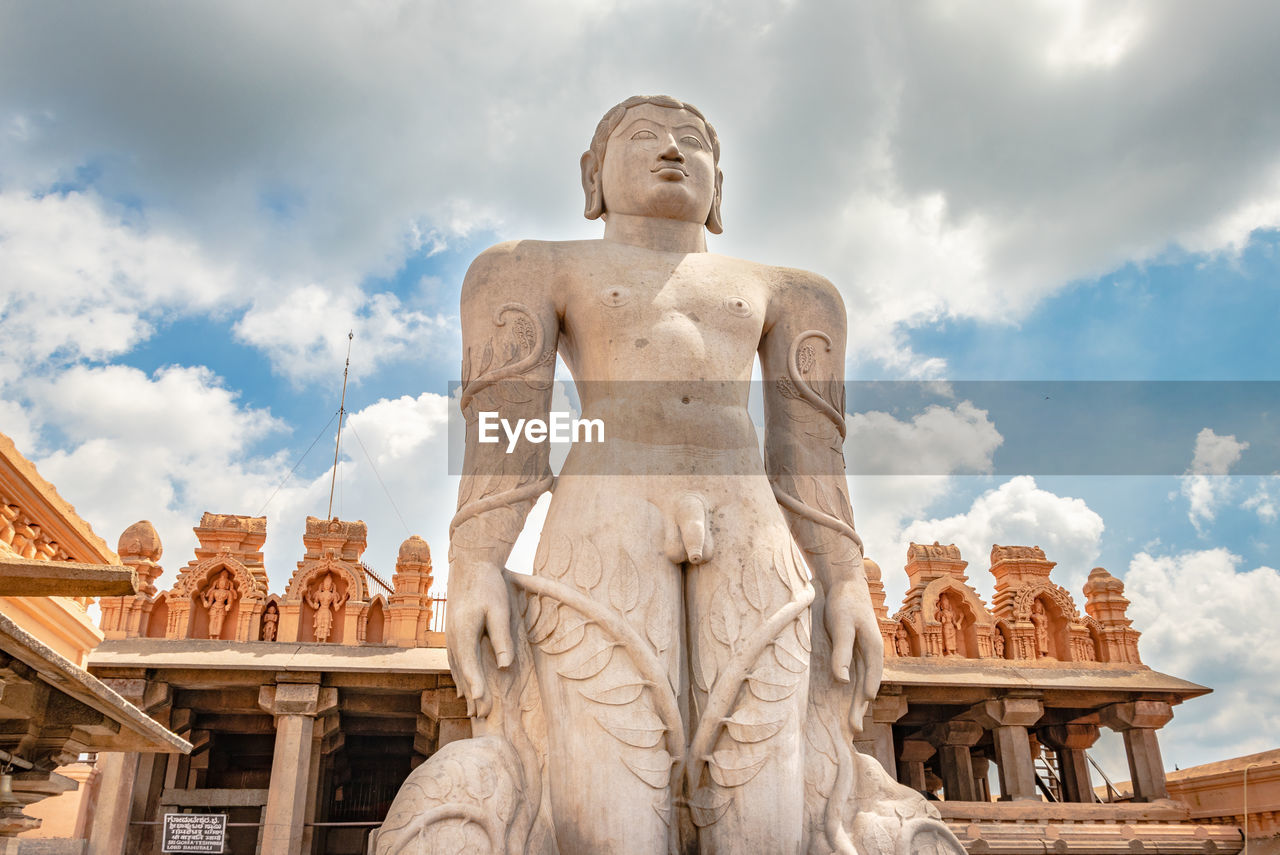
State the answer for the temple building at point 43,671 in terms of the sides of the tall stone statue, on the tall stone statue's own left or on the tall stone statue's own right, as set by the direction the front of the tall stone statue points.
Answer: on the tall stone statue's own right

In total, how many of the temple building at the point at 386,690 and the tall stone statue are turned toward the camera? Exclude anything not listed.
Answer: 2

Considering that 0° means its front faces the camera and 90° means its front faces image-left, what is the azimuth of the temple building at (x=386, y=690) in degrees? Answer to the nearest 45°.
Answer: approximately 0°

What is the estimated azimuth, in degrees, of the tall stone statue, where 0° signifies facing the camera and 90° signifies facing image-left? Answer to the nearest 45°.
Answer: approximately 0°

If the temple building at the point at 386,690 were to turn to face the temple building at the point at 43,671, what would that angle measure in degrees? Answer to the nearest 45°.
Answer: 0° — it already faces it

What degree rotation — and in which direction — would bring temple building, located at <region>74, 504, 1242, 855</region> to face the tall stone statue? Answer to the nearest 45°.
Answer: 0° — it already faces it
